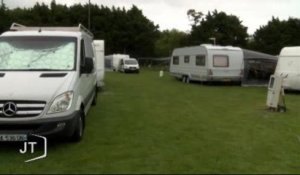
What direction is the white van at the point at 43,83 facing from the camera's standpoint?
toward the camera

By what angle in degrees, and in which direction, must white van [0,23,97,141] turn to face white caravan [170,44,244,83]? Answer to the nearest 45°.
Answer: approximately 135° to its left

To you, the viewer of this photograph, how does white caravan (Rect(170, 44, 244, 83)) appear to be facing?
facing away from the viewer and to the left of the viewer

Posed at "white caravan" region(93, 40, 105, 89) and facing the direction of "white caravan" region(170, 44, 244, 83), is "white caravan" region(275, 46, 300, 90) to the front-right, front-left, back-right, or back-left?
front-right
